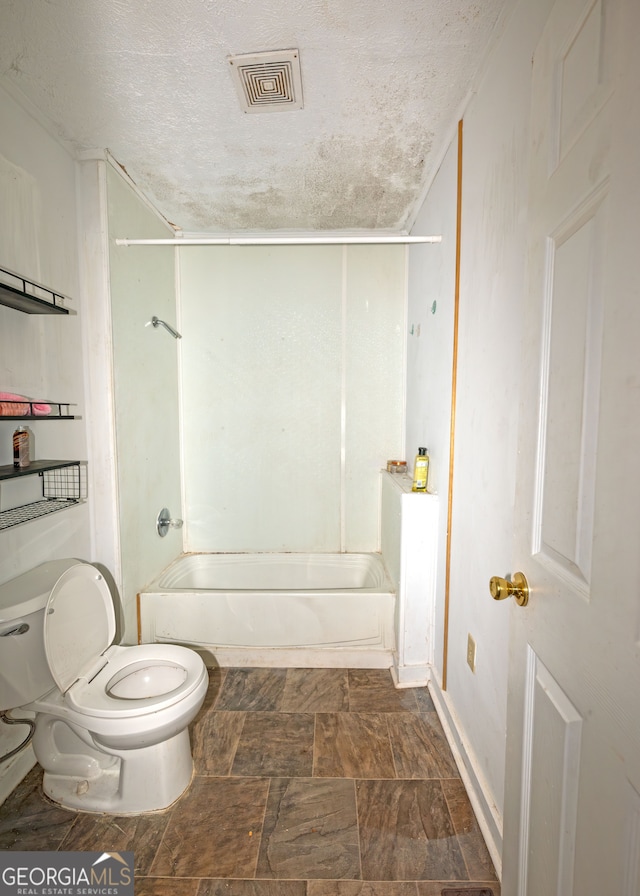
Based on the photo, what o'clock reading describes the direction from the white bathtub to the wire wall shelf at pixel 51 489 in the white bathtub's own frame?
The wire wall shelf is roughly at 2 o'clock from the white bathtub.

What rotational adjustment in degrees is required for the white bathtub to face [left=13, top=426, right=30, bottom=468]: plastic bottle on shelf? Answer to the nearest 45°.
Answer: approximately 45° to its right

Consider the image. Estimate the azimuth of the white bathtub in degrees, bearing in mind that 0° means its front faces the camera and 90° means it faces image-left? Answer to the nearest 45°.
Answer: approximately 0°

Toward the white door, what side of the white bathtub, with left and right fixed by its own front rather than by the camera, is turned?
front
